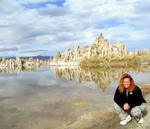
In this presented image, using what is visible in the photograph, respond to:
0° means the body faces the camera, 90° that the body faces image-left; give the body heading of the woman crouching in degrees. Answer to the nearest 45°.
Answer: approximately 0°
